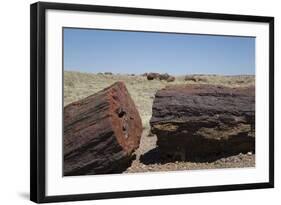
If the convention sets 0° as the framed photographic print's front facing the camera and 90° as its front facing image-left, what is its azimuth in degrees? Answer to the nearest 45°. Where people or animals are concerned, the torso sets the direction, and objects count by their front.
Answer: approximately 315°
